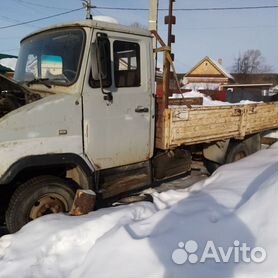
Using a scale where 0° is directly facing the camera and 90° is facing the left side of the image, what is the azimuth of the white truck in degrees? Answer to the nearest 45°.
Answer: approximately 45°

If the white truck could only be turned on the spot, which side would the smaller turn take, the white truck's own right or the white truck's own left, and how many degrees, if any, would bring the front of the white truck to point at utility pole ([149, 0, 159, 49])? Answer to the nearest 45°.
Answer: approximately 135° to the white truck's own right
